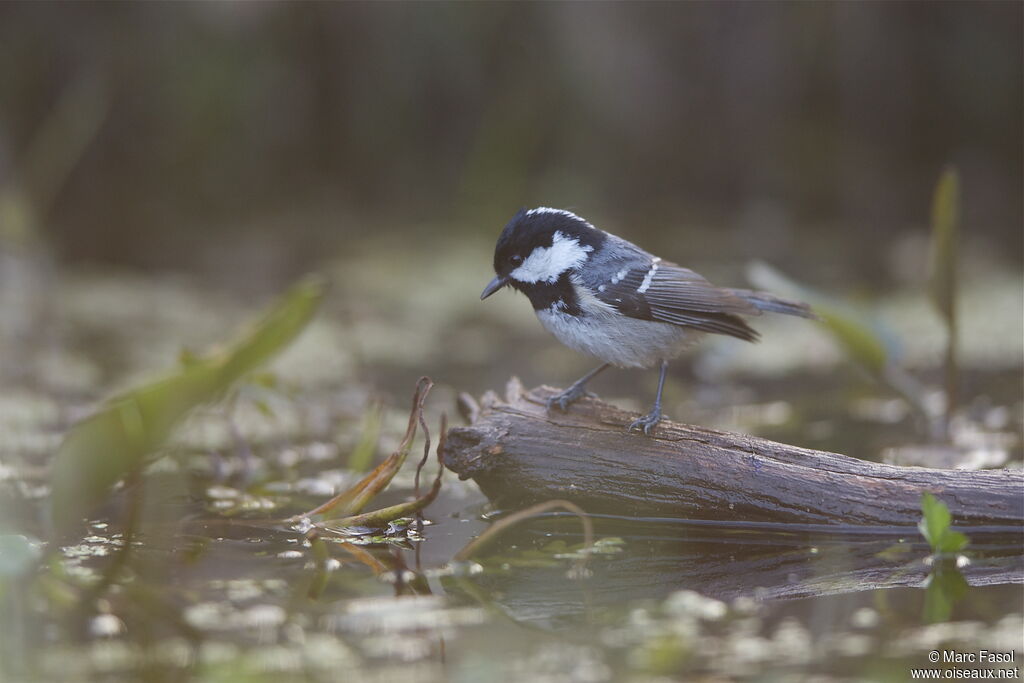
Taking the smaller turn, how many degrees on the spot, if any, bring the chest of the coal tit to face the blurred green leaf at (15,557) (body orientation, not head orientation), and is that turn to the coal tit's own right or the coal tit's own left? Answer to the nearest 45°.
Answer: approximately 45° to the coal tit's own left

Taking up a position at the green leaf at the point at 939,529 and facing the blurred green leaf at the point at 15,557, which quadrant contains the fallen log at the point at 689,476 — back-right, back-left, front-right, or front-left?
front-right

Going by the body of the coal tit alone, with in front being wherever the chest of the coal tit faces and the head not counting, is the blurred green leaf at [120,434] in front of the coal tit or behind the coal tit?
in front

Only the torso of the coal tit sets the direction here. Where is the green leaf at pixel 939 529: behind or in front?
behind

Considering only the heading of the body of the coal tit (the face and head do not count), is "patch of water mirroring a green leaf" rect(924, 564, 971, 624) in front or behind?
behind

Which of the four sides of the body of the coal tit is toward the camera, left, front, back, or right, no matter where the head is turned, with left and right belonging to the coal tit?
left

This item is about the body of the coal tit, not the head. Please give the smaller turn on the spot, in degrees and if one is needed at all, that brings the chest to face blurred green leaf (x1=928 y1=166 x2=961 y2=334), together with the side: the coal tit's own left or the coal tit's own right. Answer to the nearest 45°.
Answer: approximately 135° to the coal tit's own right

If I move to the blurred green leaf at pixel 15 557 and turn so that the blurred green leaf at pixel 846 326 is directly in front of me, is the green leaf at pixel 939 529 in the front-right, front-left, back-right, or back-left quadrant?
front-right

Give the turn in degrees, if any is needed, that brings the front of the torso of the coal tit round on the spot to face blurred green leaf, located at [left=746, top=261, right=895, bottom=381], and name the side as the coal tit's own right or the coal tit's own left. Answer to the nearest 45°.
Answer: approximately 135° to the coal tit's own right
